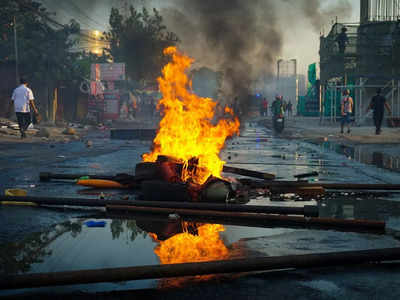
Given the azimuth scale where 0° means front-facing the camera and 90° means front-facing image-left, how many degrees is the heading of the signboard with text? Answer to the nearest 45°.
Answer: approximately 0°

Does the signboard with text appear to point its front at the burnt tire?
yes

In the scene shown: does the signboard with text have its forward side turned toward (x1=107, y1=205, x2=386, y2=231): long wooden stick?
yes

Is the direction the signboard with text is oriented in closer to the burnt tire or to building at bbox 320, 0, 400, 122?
the burnt tire

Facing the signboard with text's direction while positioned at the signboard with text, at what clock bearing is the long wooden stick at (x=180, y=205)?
The long wooden stick is roughly at 12 o'clock from the signboard with text.
